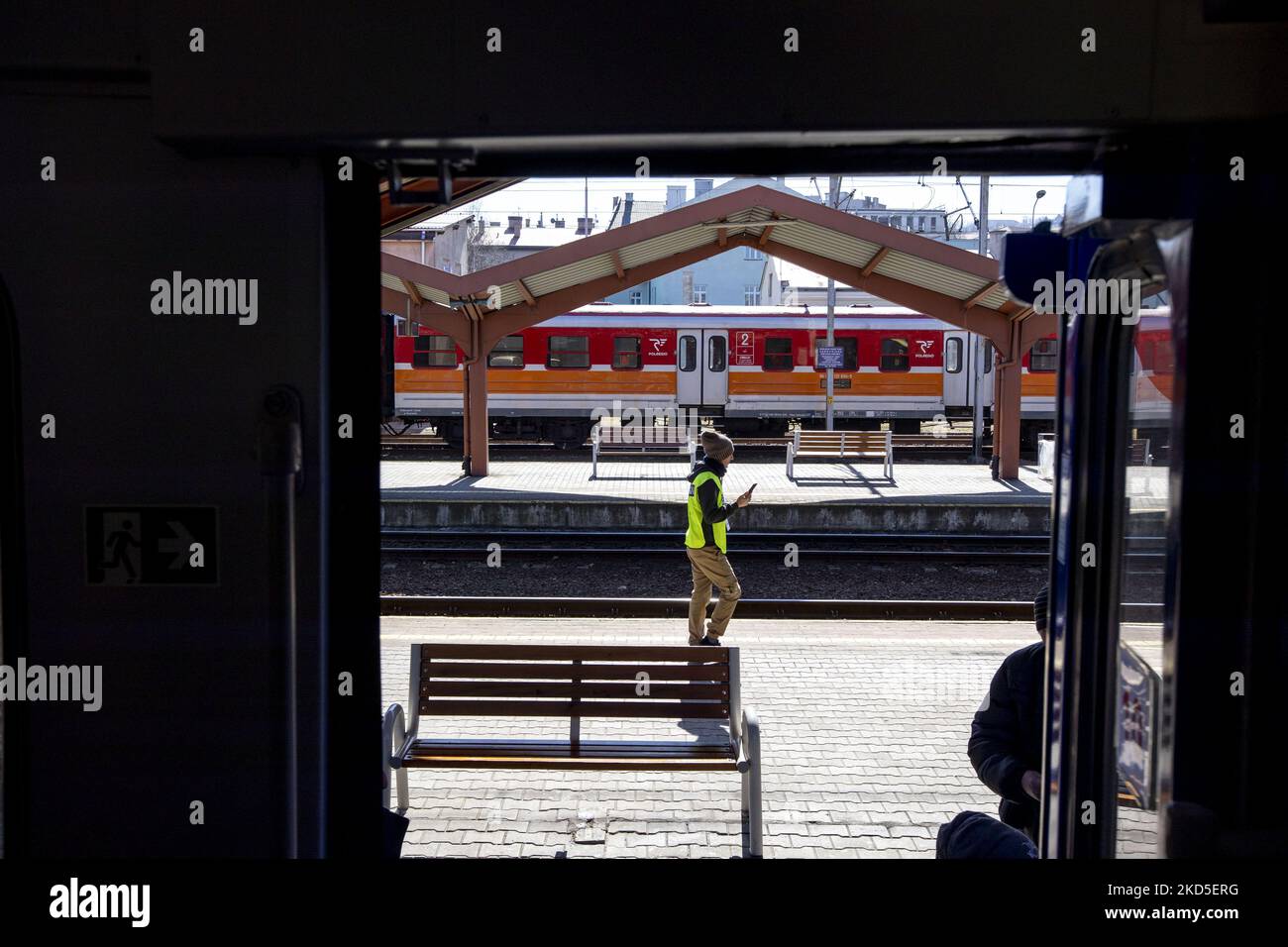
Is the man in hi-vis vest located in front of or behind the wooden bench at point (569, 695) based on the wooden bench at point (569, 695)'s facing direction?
behind

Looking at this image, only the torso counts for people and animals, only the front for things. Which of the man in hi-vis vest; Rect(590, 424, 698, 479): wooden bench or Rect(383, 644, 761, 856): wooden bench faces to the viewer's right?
the man in hi-vis vest

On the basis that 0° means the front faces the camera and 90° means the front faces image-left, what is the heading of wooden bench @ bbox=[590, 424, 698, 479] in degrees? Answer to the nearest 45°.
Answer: approximately 0°

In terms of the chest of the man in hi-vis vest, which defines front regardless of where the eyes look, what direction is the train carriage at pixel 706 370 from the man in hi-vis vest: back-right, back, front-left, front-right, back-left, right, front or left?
left

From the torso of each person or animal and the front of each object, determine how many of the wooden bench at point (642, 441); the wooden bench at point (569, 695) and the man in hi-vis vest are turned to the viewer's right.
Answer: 1

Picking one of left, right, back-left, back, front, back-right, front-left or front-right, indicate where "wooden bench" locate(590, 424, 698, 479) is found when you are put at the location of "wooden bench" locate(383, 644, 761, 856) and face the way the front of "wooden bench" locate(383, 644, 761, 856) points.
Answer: back

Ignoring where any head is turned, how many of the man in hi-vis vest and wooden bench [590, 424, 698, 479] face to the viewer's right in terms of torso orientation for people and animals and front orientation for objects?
1

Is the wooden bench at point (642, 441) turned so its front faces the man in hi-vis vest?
yes

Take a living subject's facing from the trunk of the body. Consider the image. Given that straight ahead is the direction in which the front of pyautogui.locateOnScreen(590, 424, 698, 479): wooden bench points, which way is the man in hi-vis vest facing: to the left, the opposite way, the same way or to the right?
to the left

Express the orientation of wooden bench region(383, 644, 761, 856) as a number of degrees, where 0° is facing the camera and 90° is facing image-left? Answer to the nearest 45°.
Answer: approximately 0°

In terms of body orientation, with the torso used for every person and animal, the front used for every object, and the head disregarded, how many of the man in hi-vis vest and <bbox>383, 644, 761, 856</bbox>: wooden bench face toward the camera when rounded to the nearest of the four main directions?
1

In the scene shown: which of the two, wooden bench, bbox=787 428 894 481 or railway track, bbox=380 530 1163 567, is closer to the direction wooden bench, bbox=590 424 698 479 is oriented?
the railway track

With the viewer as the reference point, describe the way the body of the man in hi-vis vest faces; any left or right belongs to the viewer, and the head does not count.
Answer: facing to the right of the viewer
